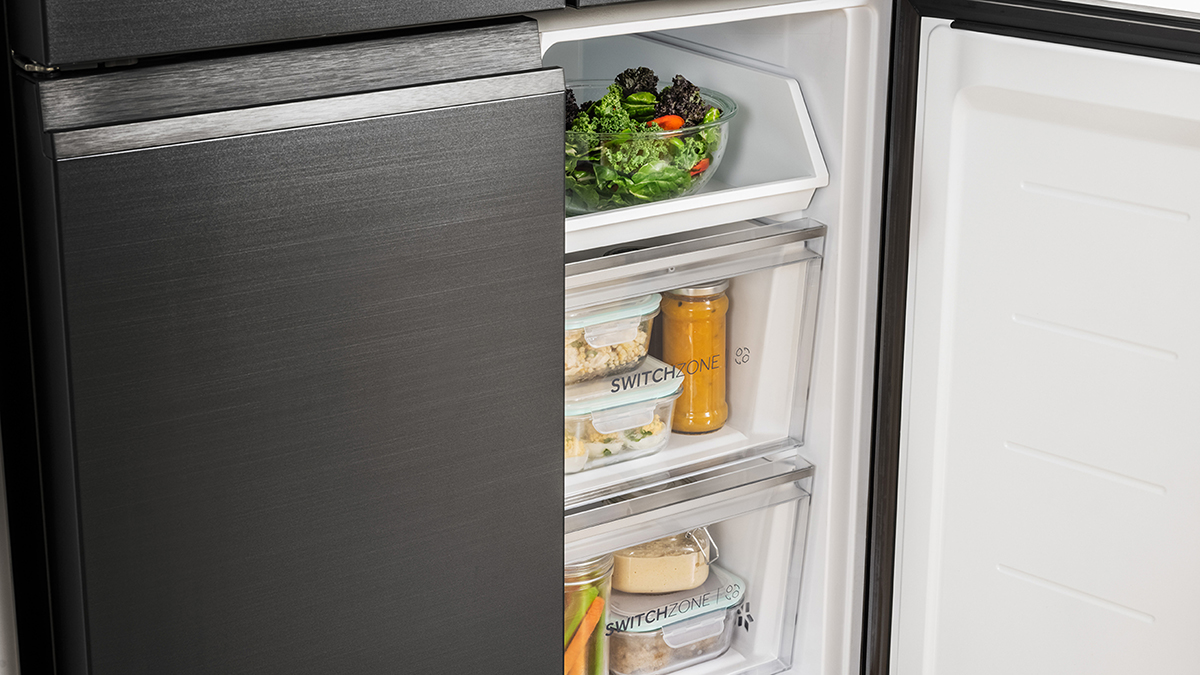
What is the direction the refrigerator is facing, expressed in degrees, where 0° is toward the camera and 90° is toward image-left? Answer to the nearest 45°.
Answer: approximately 315°
